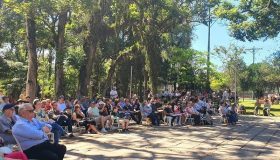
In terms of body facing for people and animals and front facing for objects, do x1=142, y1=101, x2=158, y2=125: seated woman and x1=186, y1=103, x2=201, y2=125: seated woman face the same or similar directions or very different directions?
same or similar directions

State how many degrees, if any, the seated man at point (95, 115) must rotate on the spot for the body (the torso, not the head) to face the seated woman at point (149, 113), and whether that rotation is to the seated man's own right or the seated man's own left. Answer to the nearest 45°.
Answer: approximately 90° to the seated man's own left

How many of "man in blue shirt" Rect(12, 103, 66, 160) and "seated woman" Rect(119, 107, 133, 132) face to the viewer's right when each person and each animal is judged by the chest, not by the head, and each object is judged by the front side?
1

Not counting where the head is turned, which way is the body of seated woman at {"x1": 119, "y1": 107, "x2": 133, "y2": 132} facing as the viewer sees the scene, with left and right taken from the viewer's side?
facing the viewer

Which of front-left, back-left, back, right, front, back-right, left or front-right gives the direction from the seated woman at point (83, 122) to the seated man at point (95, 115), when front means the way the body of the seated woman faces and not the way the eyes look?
left

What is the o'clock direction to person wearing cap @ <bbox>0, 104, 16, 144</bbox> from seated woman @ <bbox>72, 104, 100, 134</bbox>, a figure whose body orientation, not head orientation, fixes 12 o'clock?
The person wearing cap is roughly at 2 o'clock from the seated woman.

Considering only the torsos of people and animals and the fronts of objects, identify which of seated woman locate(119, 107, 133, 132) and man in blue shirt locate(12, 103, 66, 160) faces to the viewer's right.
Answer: the man in blue shirt

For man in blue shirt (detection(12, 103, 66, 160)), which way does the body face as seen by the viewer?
to the viewer's right

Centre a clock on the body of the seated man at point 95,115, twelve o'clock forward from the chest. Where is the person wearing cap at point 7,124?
The person wearing cap is roughly at 2 o'clock from the seated man.

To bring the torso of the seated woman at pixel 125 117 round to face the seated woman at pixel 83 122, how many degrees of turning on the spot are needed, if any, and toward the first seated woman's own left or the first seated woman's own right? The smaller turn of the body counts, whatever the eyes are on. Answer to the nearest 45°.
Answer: approximately 45° to the first seated woman's own right

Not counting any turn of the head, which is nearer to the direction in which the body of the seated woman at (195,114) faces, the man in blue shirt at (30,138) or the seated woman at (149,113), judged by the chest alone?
the man in blue shirt
